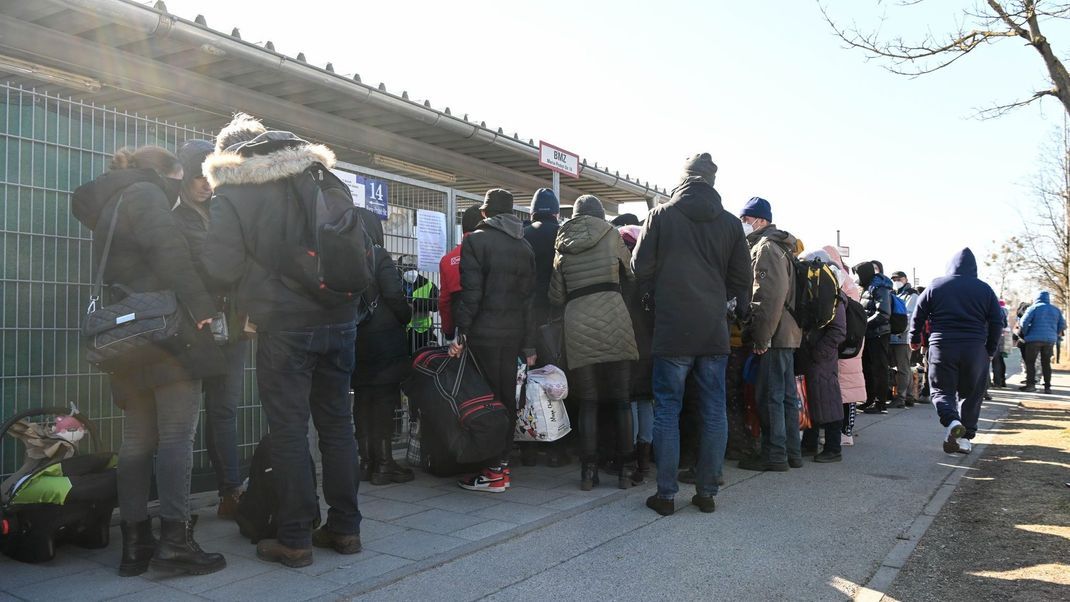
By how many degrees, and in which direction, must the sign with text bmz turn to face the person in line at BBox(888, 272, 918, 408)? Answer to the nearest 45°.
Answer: approximately 90° to its left

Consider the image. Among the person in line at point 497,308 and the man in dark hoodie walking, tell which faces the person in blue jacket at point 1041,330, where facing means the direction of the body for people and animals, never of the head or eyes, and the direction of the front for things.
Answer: the man in dark hoodie walking

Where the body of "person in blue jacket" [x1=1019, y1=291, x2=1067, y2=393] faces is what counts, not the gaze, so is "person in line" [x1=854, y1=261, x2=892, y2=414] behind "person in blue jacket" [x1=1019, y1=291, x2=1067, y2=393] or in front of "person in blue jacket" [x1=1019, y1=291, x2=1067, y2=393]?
behind

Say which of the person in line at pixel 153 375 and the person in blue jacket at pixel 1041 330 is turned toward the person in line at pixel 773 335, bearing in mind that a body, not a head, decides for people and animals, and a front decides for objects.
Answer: the person in line at pixel 153 375

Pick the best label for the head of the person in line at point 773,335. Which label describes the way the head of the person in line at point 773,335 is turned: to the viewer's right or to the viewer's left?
to the viewer's left

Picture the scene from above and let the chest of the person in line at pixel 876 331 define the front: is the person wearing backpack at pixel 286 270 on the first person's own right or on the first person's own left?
on the first person's own left

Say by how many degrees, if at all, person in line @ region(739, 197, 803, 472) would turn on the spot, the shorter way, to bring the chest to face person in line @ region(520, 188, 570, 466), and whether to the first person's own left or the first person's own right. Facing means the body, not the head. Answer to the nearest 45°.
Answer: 0° — they already face them

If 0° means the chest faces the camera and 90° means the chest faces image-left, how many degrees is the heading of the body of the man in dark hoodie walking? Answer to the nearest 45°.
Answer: approximately 180°

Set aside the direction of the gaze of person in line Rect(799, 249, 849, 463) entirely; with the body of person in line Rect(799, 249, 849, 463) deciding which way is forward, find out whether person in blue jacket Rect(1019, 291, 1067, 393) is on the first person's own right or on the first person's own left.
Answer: on the first person's own right

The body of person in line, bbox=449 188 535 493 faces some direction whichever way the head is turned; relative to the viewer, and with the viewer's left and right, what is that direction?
facing away from the viewer and to the left of the viewer

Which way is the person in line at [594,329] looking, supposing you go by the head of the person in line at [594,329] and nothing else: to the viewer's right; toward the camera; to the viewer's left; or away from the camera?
away from the camera
